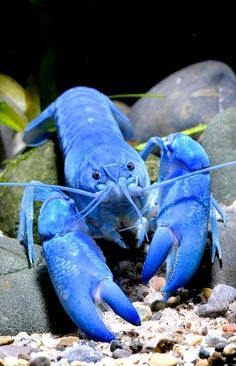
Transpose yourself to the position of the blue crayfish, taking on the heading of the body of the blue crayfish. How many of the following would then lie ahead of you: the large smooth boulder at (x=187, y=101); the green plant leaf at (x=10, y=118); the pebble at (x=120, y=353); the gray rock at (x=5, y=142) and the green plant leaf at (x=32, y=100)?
1

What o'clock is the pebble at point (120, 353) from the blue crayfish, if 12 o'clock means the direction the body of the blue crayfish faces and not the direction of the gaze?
The pebble is roughly at 12 o'clock from the blue crayfish.

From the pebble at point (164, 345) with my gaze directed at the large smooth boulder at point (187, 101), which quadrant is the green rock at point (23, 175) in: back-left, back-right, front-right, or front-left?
front-left

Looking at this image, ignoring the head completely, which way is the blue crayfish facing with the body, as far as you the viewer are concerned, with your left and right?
facing the viewer

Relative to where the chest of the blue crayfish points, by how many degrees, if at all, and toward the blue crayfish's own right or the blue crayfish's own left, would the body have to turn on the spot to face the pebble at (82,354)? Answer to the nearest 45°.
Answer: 0° — it already faces it

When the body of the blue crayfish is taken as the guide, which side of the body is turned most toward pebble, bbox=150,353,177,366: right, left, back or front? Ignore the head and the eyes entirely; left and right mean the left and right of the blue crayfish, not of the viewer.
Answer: front

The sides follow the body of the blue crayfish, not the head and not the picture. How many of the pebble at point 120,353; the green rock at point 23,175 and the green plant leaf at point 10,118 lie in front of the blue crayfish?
1
